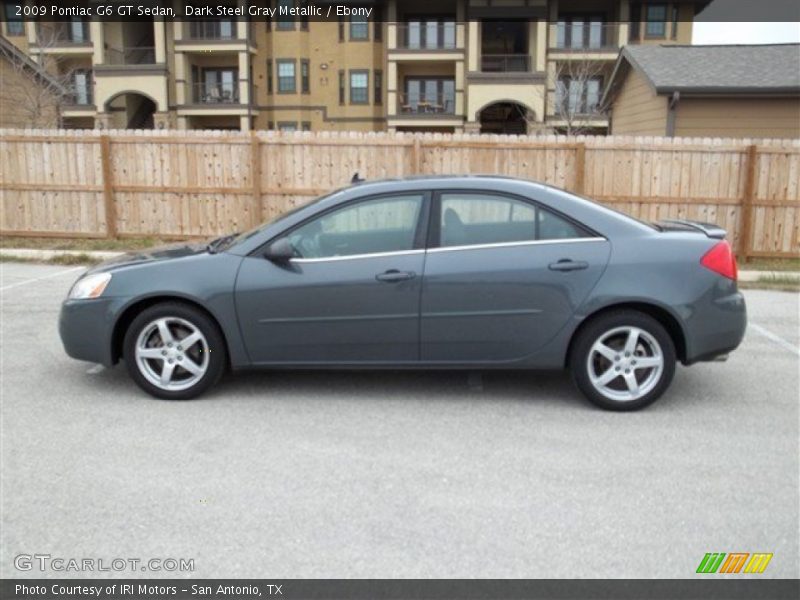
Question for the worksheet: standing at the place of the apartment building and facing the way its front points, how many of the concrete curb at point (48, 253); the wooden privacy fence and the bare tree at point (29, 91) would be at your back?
0

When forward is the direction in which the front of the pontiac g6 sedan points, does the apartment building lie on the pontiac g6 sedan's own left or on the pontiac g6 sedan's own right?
on the pontiac g6 sedan's own right

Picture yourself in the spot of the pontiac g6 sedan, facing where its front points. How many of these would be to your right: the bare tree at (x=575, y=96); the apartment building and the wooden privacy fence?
3

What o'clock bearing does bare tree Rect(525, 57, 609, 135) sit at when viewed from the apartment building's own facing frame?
The bare tree is roughly at 10 o'clock from the apartment building.

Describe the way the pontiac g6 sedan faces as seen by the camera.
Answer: facing to the left of the viewer

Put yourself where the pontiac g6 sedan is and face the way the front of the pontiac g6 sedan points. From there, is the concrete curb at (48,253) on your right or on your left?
on your right

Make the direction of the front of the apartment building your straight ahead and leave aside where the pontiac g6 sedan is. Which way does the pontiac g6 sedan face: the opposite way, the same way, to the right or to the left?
to the right

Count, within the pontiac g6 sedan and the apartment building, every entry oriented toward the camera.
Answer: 1

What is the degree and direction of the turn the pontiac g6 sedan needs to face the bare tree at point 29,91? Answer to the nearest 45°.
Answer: approximately 45° to its right

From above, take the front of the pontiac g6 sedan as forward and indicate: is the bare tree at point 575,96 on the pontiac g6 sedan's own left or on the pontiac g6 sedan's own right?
on the pontiac g6 sedan's own right

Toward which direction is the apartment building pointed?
toward the camera

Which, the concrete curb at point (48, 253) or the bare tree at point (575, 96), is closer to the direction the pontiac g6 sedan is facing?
the concrete curb

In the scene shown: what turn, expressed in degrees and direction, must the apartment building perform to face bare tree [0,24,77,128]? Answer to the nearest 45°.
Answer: approximately 45° to its right

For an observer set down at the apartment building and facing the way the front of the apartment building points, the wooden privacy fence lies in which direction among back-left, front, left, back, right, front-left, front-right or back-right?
front

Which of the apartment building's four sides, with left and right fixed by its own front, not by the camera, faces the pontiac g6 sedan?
front

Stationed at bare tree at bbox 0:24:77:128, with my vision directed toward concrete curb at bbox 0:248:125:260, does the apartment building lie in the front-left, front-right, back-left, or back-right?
back-left
